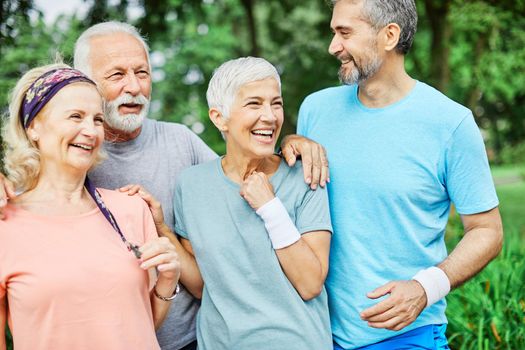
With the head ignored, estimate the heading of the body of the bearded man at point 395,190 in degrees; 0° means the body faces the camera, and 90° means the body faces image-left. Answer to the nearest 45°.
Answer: approximately 45°

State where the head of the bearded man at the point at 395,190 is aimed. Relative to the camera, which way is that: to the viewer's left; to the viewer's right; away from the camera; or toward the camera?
to the viewer's left

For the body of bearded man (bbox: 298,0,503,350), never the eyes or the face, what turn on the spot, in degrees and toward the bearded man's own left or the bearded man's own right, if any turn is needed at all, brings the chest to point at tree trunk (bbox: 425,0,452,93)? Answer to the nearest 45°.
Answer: approximately 135° to the bearded man's own right

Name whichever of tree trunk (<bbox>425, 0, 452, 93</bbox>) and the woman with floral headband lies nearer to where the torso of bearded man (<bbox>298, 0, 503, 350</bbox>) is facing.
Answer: the woman with floral headband

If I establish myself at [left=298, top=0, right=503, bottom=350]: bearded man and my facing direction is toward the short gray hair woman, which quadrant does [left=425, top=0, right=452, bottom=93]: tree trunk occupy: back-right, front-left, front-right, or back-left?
back-right

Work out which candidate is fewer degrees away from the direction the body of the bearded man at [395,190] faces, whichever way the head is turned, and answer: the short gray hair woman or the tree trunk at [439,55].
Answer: the short gray hair woman

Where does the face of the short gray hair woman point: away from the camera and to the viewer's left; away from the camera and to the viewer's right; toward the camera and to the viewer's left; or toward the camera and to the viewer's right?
toward the camera and to the viewer's right

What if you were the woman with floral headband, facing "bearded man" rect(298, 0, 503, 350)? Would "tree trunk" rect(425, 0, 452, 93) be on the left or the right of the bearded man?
left
